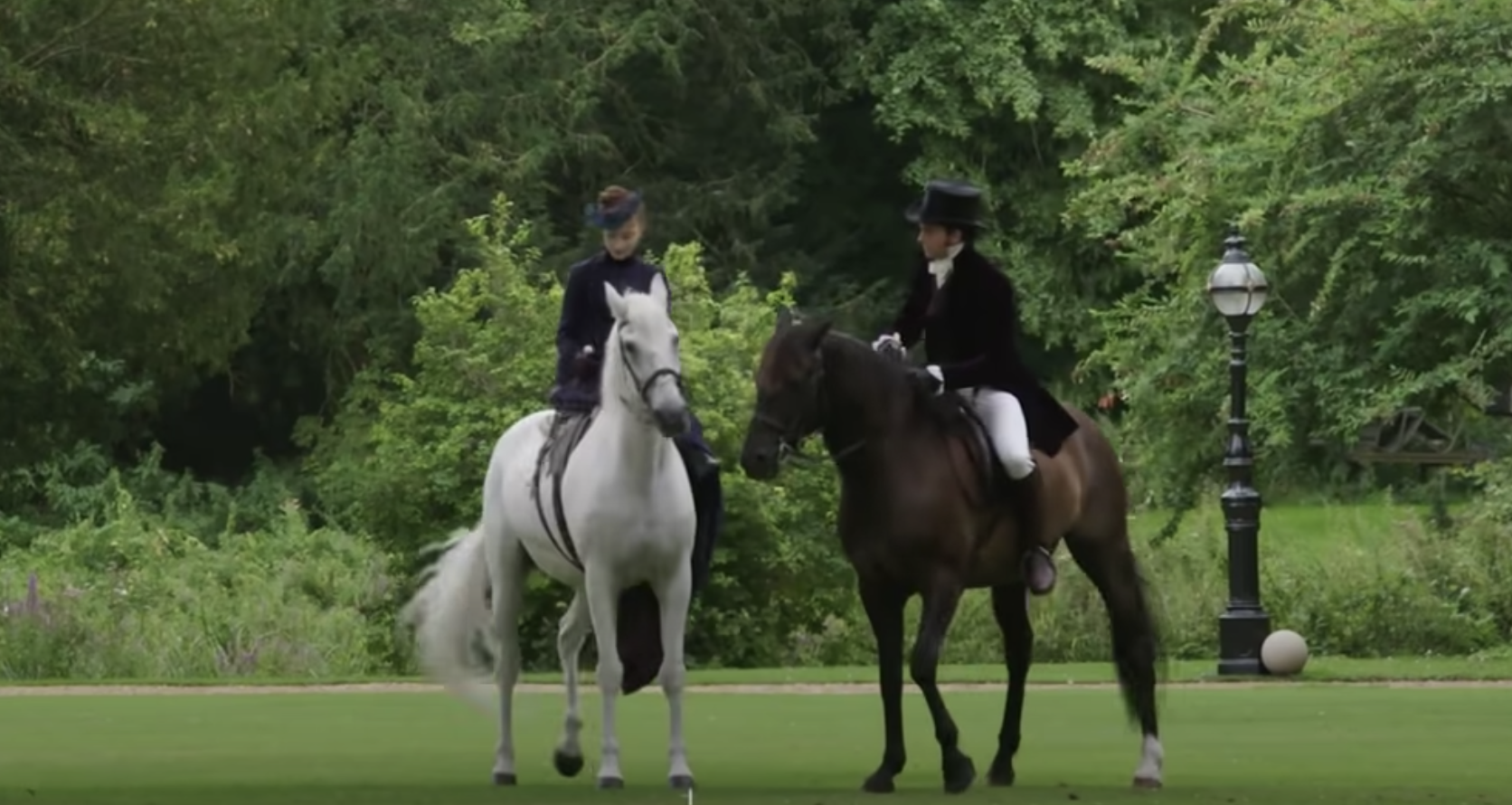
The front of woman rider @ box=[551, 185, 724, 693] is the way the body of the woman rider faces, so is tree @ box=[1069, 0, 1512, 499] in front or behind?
behind

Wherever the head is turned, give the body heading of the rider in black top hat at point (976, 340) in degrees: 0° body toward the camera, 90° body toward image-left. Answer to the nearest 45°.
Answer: approximately 45°

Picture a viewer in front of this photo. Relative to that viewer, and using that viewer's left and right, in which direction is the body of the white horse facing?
facing the viewer and to the right of the viewer

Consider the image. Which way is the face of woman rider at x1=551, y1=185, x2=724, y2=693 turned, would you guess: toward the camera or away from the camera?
toward the camera

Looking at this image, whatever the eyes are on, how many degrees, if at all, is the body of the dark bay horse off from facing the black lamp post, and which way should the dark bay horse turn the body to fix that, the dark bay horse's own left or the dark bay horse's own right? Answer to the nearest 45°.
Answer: approximately 135° to the dark bay horse's own right

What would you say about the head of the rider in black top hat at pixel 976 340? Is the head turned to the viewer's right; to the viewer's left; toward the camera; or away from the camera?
to the viewer's left

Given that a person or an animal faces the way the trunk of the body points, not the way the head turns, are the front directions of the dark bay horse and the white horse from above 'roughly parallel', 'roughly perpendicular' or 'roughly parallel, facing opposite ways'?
roughly perpendicular

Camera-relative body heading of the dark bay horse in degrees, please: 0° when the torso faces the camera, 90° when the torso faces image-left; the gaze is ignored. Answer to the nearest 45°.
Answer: approximately 45°

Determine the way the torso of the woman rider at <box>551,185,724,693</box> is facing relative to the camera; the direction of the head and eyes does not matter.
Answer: toward the camera

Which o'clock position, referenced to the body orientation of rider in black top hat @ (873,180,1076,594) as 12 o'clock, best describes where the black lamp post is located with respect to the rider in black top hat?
The black lamp post is roughly at 5 o'clock from the rider in black top hat.

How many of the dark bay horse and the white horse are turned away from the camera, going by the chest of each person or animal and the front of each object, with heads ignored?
0

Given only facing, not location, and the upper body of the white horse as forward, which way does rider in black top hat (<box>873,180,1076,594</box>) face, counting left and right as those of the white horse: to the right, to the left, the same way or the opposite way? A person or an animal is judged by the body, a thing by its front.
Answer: to the right

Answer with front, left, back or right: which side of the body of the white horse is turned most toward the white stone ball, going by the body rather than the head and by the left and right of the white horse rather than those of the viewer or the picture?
left

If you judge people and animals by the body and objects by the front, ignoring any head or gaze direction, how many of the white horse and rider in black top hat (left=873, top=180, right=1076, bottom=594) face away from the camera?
0

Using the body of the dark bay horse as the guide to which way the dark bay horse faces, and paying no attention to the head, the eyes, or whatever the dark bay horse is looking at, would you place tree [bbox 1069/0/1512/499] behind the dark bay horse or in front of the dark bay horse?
behind

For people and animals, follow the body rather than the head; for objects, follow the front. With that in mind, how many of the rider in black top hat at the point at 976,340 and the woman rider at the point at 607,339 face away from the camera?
0

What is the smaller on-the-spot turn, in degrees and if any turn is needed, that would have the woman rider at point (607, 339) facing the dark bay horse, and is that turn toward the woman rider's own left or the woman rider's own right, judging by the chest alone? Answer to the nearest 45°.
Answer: approximately 45° to the woman rider's own left
